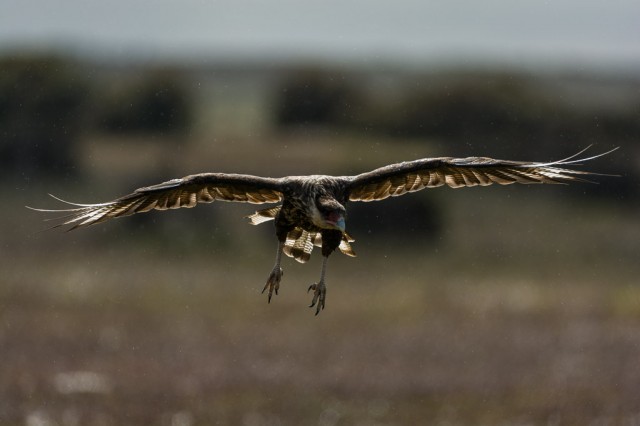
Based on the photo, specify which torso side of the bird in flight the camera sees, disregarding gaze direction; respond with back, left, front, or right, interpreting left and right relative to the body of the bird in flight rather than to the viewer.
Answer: front
